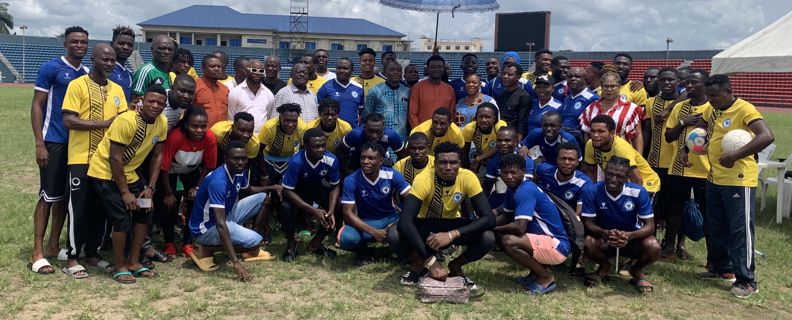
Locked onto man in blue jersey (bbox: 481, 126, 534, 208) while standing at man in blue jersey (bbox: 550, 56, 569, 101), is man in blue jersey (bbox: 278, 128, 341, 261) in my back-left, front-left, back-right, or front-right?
front-right

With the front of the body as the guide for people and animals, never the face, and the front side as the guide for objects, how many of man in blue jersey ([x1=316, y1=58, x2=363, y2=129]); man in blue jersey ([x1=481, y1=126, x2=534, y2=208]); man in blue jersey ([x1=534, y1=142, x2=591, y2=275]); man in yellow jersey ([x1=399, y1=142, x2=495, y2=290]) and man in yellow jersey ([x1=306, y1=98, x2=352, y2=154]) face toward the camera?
5

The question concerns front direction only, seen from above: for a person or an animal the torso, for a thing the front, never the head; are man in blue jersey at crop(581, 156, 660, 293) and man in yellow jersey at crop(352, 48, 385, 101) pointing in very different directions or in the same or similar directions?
same or similar directions

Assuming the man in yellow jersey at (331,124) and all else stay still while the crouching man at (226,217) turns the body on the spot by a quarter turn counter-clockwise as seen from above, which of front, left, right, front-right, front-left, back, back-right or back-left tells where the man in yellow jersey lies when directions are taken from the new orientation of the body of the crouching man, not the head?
front

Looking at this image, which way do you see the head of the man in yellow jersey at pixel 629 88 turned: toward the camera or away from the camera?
toward the camera

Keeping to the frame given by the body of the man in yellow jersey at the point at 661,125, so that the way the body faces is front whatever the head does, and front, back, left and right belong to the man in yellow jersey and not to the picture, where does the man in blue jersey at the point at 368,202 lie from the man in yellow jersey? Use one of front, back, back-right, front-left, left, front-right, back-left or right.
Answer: front

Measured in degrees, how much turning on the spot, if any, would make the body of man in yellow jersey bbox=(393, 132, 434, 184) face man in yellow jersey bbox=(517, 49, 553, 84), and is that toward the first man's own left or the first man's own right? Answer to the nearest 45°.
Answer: approximately 135° to the first man's own left

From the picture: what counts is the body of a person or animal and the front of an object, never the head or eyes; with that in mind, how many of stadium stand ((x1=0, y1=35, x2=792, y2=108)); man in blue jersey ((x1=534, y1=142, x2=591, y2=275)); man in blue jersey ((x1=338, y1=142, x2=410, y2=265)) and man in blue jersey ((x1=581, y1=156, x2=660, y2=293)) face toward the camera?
4

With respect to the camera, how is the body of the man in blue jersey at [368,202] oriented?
toward the camera

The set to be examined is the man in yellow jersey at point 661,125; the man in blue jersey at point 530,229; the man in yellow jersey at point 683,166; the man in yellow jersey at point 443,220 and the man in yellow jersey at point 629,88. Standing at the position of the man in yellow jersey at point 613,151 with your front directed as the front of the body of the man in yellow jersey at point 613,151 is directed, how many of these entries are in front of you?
2

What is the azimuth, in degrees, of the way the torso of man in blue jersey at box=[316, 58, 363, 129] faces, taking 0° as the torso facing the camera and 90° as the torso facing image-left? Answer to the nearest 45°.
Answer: approximately 0°

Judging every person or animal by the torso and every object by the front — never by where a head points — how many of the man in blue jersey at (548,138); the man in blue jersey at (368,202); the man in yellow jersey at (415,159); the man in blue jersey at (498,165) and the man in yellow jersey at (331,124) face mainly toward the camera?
5

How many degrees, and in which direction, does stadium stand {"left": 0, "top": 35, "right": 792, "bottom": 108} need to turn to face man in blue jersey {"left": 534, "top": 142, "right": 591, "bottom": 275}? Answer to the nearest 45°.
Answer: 0° — it already faces them

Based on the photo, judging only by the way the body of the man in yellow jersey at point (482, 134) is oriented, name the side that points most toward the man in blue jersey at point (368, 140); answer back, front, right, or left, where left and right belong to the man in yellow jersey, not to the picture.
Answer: right

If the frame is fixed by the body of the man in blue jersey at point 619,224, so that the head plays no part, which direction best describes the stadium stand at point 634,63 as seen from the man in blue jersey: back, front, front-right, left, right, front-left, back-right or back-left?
back

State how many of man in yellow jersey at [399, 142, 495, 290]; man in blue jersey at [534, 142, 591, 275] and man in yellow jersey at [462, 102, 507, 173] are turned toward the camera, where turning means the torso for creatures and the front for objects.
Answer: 3

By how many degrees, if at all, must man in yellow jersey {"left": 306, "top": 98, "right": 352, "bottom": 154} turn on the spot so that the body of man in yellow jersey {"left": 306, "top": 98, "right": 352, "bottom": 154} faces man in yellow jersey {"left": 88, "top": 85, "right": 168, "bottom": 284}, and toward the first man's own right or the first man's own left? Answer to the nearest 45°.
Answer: approximately 45° to the first man's own right

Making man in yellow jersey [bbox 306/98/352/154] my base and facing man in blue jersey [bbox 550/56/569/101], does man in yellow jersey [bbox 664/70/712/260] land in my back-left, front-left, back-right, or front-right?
front-right

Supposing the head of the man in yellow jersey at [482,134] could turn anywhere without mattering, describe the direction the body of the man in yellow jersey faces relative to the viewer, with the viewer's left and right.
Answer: facing the viewer
